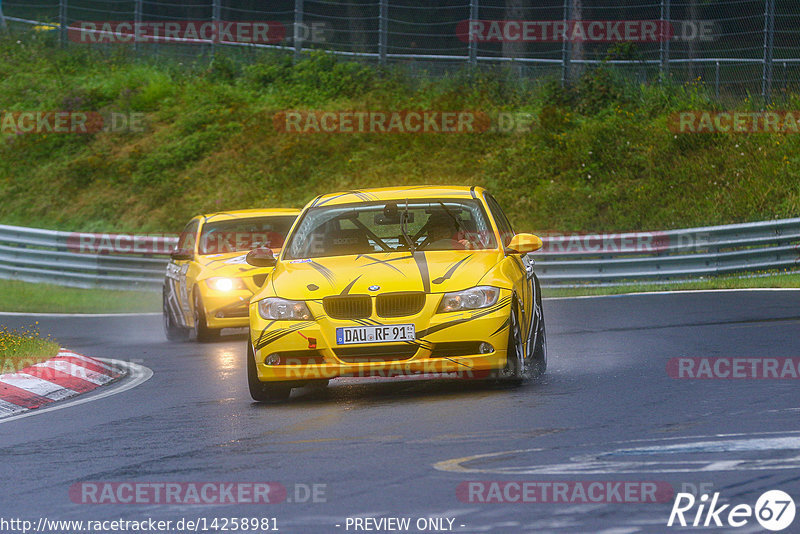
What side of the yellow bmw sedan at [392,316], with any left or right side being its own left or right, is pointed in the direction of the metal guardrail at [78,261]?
back

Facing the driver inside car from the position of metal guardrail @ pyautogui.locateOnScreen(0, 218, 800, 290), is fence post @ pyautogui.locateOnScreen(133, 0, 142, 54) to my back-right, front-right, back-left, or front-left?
back-right

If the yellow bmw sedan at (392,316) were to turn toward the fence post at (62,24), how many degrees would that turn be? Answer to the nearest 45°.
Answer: approximately 180°

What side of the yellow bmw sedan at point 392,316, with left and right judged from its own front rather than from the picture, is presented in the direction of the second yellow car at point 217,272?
back

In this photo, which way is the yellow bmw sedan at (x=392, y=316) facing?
toward the camera

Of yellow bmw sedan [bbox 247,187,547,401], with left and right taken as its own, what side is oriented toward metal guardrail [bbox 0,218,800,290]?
back

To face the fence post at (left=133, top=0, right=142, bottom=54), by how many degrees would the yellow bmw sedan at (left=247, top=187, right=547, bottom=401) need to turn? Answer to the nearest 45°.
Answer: approximately 180°

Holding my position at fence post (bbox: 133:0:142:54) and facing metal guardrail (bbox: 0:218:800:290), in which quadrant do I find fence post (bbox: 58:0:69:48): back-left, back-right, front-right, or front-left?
back-right
